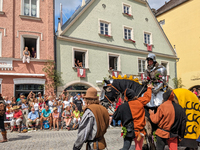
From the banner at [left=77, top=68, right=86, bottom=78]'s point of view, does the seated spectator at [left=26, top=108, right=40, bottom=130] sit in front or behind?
in front

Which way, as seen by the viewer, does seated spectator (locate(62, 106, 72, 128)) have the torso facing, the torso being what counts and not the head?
toward the camera

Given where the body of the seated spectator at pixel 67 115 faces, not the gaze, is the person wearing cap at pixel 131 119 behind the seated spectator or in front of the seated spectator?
in front

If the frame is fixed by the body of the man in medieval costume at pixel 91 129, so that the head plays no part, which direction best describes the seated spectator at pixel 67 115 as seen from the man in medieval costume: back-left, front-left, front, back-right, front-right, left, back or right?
front-right

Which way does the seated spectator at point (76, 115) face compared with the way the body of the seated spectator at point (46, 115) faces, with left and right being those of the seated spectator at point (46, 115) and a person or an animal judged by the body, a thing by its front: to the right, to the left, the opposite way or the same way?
the same way

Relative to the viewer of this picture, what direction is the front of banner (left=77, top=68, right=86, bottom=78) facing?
facing the viewer

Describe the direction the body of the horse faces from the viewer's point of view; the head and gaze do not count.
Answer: to the viewer's left

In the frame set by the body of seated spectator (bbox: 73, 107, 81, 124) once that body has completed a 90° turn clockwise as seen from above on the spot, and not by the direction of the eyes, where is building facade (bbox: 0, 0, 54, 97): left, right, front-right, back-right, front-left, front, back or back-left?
front-right

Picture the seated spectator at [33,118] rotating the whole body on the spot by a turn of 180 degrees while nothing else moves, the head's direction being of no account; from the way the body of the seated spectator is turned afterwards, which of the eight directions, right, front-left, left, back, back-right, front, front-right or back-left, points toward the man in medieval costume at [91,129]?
back

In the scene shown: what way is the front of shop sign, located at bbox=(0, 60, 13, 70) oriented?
toward the camera

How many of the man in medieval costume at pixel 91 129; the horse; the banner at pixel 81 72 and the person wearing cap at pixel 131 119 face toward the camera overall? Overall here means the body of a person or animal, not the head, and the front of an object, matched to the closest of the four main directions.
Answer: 1

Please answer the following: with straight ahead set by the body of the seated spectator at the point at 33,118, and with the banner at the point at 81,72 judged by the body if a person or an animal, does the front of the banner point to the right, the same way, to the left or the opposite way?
the same way
